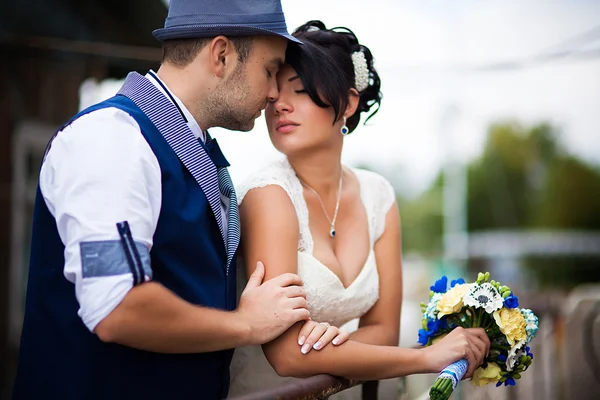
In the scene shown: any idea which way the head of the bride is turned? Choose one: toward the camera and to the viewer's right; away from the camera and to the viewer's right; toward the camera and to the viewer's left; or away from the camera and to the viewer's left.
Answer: toward the camera and to the viewer's left

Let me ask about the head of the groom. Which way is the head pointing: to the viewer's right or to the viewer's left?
to the viewer's right

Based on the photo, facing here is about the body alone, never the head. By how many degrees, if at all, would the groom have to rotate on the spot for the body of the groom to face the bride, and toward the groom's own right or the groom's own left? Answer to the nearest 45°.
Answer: approximately 45° to the groom's own left

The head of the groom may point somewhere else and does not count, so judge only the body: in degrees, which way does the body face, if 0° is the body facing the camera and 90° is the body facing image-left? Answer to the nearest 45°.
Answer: approximately 270°
